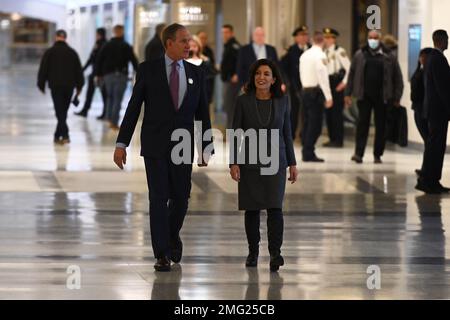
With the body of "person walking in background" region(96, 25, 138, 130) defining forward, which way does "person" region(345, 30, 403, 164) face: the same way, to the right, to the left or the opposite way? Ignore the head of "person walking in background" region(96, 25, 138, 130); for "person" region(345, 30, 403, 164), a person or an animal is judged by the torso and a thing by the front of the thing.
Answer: the opposite way

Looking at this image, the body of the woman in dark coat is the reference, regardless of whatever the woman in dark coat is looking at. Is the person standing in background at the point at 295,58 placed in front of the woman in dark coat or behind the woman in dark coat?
behind

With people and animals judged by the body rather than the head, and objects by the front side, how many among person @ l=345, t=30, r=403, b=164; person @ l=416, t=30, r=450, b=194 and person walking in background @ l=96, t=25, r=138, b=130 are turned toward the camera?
1

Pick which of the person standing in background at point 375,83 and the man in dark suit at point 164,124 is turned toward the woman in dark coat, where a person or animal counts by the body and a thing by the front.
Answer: the person standing in background

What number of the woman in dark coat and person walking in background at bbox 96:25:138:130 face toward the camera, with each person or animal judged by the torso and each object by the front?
1

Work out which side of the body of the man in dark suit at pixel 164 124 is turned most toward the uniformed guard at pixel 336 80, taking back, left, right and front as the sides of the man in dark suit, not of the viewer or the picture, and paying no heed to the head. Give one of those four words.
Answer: back

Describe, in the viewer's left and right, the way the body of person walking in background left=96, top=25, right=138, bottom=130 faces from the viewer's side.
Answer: facing away from the viewer

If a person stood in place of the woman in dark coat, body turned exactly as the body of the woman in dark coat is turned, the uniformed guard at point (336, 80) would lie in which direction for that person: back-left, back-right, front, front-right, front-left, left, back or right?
back

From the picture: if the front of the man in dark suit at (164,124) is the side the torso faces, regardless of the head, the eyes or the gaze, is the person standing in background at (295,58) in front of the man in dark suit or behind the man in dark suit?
behind
